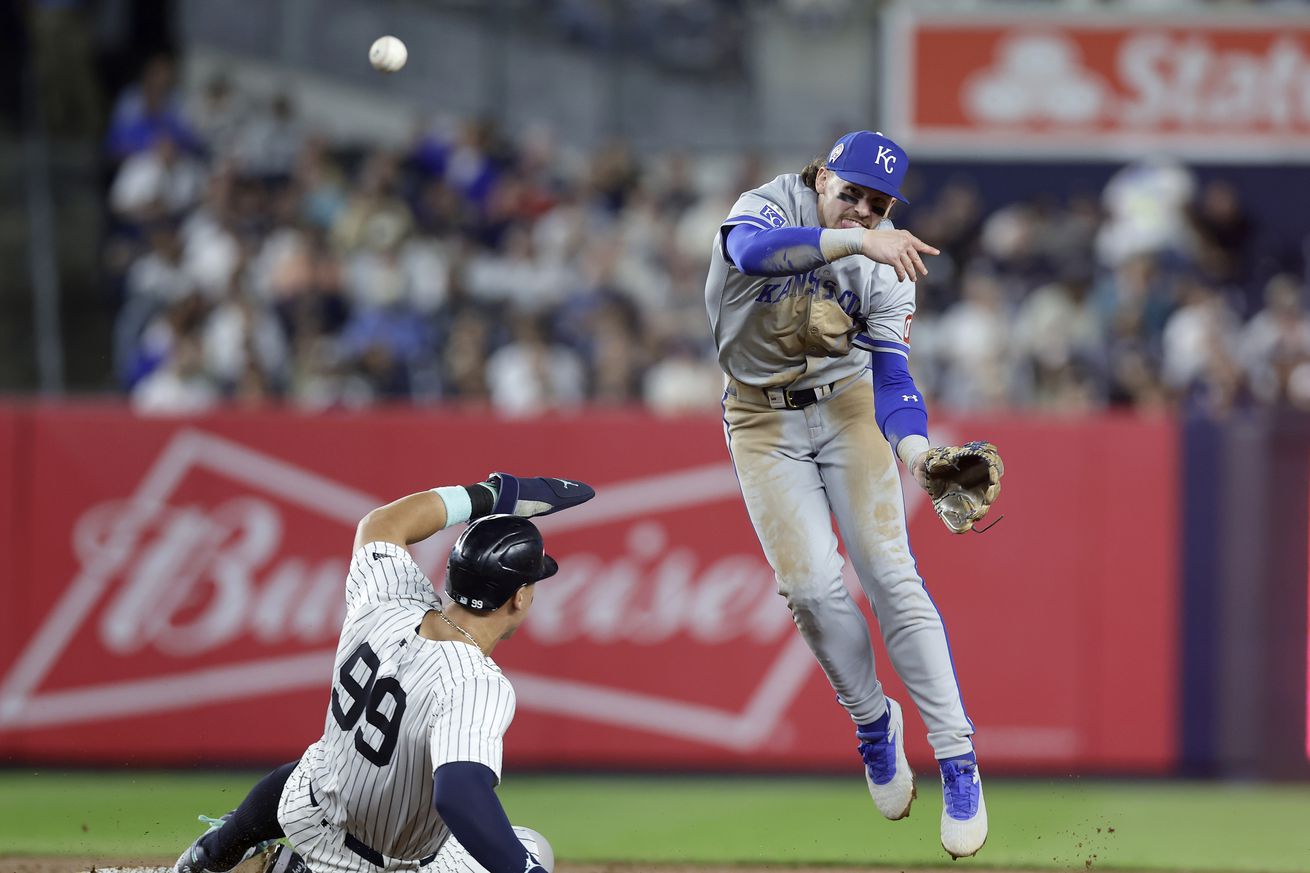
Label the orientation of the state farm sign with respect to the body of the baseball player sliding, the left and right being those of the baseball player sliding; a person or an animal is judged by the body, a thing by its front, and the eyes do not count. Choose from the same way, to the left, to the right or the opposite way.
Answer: the opposite way

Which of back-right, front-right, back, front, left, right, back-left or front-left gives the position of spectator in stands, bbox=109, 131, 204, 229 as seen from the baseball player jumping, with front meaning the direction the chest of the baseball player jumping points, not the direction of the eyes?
back-right

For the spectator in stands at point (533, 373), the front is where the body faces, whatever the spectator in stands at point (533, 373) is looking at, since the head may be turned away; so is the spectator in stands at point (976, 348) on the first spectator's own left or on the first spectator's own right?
on the first spectator's own left
